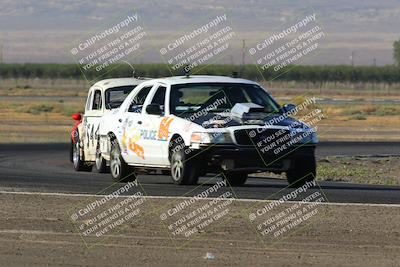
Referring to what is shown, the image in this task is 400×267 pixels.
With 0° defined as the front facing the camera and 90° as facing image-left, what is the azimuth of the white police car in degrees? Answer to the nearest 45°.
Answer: approximately 315°
